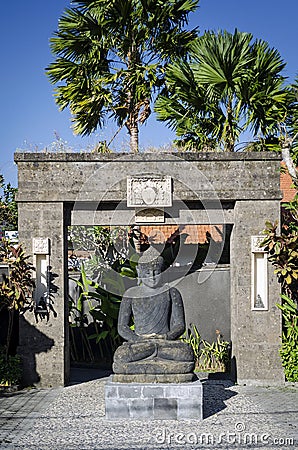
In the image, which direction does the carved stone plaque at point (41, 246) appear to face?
toward the camera

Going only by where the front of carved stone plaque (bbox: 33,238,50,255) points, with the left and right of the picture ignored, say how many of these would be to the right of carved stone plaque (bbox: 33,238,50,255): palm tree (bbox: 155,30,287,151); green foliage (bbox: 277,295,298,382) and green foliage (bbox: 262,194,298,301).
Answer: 0

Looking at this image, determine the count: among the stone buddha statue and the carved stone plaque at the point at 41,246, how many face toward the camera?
2

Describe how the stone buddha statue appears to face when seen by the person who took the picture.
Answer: facing the viewer

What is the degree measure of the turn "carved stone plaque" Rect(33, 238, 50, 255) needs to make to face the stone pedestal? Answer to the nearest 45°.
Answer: approximately 45° to its left

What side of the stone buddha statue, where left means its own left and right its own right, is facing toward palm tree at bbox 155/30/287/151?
back

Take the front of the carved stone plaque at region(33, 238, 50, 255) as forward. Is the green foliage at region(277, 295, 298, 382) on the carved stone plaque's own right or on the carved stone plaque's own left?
on the carved stone plaque's own left

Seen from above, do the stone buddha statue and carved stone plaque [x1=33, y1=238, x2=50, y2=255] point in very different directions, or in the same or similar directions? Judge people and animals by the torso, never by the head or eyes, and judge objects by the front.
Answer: same or similar directions

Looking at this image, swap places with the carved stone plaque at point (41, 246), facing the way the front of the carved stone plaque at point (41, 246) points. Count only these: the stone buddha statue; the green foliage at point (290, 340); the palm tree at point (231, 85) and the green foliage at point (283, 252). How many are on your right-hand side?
0

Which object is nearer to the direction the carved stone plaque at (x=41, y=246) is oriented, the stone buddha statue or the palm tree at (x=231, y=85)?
the stone buddha statue

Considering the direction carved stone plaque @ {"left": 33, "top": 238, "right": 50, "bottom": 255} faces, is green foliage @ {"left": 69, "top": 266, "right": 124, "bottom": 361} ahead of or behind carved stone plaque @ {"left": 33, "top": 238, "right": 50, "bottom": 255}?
behind

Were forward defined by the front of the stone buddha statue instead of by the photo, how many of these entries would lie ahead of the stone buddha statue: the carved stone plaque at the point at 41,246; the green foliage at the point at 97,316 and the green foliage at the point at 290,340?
0

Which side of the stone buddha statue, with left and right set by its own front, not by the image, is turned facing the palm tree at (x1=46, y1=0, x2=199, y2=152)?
back

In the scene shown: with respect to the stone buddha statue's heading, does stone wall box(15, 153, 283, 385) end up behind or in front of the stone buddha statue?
behind
